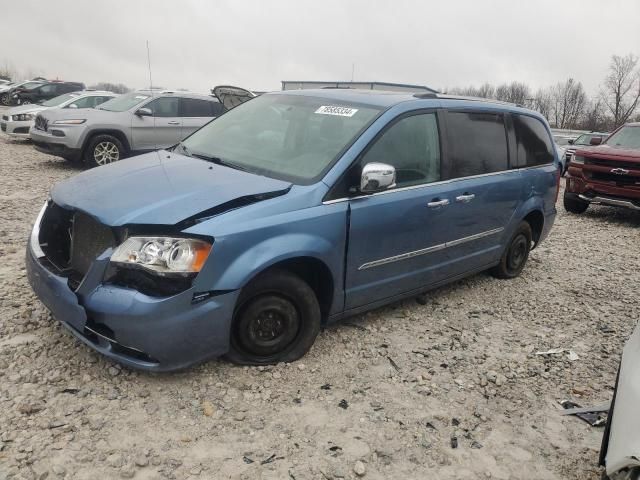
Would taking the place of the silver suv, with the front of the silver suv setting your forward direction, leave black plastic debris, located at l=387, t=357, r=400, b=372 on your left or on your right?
on your left

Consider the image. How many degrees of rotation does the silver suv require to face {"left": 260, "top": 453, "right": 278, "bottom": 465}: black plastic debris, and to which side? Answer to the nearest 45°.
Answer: approximately 45° to its left

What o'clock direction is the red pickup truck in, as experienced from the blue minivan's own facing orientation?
The red pickup truck is roughly at 6 o'clock from the blue minivan.

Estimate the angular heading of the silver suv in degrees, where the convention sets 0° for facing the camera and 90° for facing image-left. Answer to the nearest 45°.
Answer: approximately 45°

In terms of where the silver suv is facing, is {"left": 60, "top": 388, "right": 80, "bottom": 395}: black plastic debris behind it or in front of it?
in front

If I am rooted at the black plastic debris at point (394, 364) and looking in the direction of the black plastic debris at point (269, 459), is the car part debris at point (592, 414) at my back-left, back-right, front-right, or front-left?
back-left

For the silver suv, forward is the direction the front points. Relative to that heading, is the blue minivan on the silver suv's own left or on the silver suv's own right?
on the silver suv's own left

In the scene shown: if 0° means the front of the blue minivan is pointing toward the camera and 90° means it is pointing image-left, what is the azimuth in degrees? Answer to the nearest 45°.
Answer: approximately 45°

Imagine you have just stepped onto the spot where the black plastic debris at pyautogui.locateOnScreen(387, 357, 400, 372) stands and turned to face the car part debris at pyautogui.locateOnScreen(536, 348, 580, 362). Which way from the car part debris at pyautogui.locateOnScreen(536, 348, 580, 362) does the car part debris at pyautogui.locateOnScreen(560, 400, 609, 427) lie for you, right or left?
right

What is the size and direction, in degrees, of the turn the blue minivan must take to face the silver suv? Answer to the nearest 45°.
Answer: approximately 90° to its right

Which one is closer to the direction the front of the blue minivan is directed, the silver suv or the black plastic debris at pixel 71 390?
the black plastic debris

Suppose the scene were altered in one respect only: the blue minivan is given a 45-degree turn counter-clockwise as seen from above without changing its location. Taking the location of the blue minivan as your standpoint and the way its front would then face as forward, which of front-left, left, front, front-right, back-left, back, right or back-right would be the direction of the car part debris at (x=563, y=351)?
left
